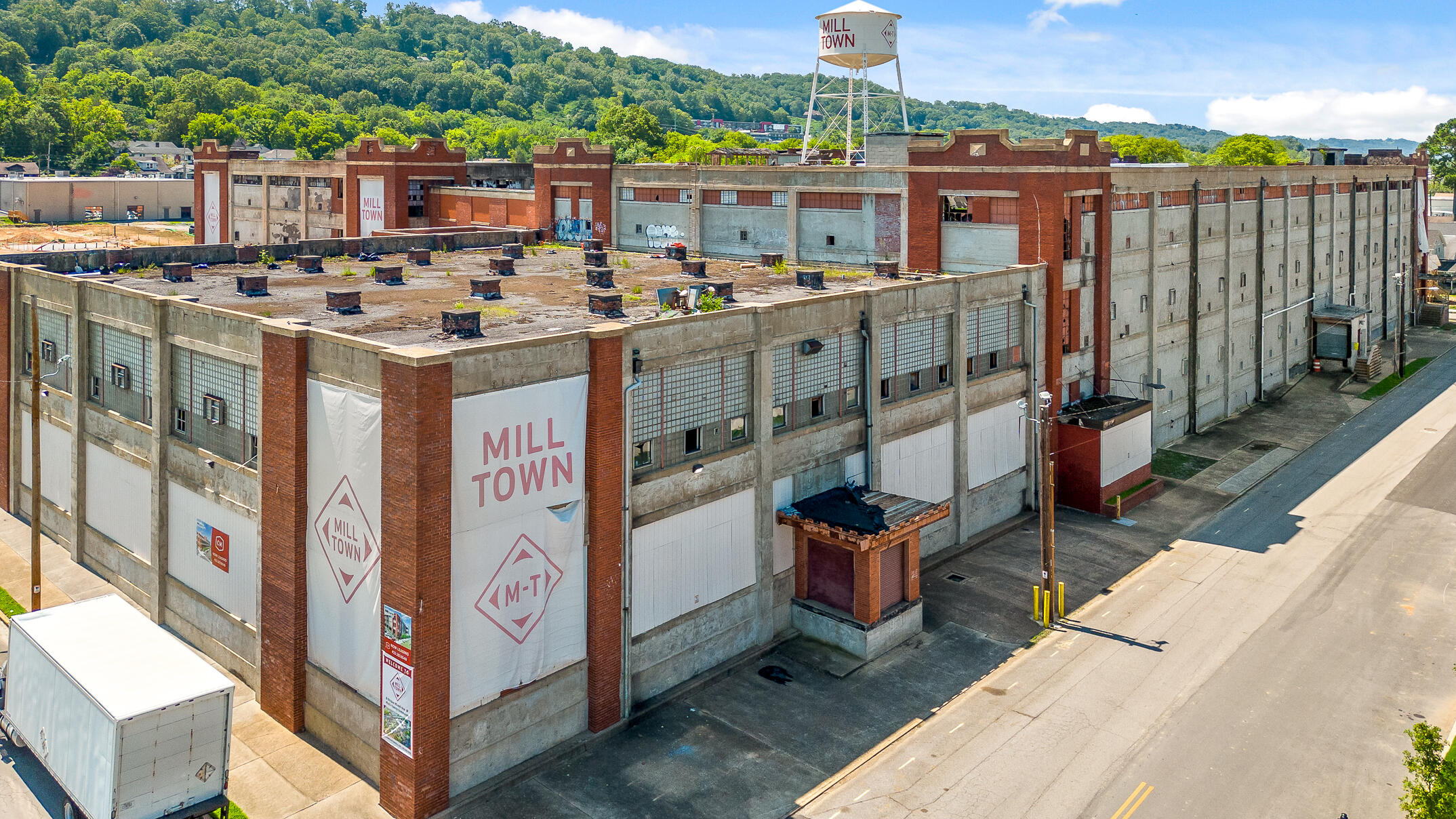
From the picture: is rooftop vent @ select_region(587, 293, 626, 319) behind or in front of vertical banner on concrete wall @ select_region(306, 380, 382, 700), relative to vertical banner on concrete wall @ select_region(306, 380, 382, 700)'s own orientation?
behind

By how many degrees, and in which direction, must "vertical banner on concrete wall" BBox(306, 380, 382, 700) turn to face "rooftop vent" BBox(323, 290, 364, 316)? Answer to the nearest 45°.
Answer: approximately 135° to its right

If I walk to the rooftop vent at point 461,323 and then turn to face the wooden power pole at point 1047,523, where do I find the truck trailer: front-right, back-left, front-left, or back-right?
back-right
